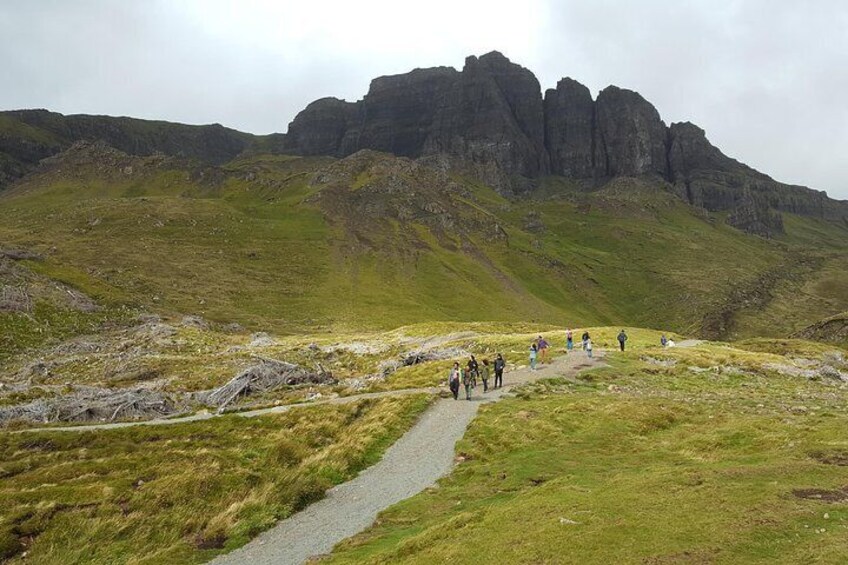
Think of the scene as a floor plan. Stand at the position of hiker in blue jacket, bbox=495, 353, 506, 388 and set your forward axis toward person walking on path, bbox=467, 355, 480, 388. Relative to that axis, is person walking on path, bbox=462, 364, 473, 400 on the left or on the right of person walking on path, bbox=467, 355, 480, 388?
left

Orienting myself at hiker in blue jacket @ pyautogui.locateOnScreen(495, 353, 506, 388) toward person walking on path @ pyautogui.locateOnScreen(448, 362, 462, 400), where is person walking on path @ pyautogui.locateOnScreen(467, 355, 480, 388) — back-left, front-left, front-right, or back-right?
front-right

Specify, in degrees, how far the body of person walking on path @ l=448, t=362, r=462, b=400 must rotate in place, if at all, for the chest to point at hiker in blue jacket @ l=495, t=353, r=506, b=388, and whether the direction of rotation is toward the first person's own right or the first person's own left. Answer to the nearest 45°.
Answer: approximately 135° to the first person's own left

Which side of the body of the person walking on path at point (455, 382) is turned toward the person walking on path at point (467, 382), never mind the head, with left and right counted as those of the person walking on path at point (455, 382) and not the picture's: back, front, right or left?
left

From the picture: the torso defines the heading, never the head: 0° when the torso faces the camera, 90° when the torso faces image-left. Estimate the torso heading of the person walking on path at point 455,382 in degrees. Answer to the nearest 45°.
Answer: approximately 0°
